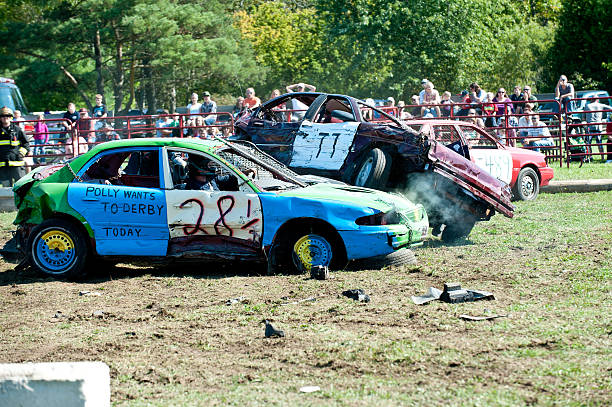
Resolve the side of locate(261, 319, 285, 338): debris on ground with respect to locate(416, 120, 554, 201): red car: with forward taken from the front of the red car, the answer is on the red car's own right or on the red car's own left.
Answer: on the red car's own right

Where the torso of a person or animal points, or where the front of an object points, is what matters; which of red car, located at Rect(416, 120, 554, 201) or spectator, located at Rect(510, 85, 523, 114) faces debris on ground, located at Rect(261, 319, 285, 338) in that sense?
the spectator

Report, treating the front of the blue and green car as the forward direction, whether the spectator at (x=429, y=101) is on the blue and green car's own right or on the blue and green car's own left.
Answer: on the blue and green car's own left

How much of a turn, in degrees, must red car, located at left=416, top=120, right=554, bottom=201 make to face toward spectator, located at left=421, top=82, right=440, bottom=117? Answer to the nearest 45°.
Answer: approximately 90° to its left

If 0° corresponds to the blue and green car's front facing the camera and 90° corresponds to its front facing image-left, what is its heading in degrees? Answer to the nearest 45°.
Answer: approximately 270°

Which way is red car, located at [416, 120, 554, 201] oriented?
to the viewer's right

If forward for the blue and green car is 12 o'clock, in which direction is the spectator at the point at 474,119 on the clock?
The spectator is roughly at 10 o'clock from the blue and green car.

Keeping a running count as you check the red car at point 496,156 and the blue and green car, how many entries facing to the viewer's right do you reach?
2

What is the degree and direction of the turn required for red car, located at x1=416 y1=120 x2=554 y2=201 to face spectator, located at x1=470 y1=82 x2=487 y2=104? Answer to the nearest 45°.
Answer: approximately 90° to its left

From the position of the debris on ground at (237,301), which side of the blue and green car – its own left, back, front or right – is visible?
right

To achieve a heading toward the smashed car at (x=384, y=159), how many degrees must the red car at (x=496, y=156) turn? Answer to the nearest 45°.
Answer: approximately 135° to its right

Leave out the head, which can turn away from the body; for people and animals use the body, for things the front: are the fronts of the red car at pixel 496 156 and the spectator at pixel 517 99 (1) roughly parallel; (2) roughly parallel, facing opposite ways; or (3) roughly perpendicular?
roughly perpendicular

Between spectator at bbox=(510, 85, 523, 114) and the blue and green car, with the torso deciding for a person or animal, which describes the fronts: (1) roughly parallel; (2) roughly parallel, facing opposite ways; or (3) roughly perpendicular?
roughly perpendicular

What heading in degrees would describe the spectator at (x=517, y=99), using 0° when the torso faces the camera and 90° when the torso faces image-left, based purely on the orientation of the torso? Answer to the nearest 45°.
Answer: approximately 0°
